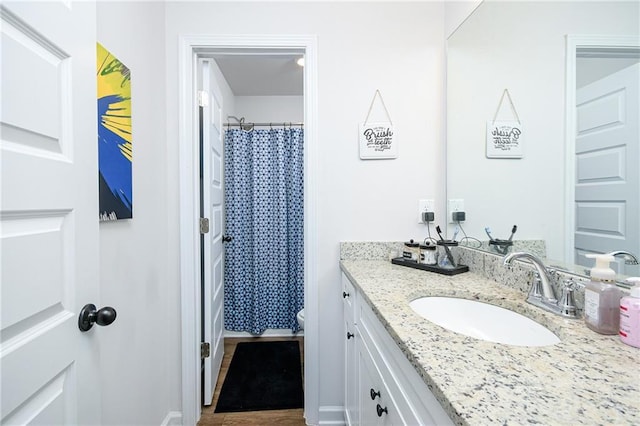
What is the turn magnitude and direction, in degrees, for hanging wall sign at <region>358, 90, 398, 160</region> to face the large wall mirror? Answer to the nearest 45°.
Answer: approximately 45° to its left

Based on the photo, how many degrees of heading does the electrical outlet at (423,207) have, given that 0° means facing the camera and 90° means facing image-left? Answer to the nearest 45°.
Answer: approximately 0°

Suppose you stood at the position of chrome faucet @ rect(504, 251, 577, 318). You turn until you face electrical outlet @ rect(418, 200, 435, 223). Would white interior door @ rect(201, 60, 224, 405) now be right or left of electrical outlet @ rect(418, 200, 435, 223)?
left

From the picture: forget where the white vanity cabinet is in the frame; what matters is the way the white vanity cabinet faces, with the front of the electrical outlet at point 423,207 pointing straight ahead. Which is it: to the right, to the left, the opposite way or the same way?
to the right

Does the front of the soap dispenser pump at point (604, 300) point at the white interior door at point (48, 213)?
yes

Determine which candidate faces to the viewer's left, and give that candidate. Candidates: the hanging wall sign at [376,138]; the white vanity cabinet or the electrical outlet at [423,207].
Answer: the white vanity cabinet

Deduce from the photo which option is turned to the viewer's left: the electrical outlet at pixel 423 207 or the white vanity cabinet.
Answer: the white vanity cabinet

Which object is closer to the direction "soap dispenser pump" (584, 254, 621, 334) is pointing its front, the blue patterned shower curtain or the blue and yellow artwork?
the blue and yellow artwork

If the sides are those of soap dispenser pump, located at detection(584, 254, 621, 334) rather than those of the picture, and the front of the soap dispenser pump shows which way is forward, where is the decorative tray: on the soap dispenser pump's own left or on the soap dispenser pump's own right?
on the soap dispenser pump's own right

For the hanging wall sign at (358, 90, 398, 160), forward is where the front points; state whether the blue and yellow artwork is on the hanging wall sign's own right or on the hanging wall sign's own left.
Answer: on the hanging wall sign's own right

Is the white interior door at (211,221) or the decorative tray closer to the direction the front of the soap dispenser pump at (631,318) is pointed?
the white interior door

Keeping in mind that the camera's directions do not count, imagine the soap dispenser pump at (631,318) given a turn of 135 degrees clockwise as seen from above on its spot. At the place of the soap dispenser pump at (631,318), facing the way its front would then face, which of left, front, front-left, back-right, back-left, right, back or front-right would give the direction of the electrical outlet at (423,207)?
front-left

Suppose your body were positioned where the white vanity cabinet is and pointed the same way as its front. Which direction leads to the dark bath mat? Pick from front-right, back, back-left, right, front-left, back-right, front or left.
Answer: front-right

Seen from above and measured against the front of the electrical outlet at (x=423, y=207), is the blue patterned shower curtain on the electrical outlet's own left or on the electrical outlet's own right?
on the electrical outlet's own right
